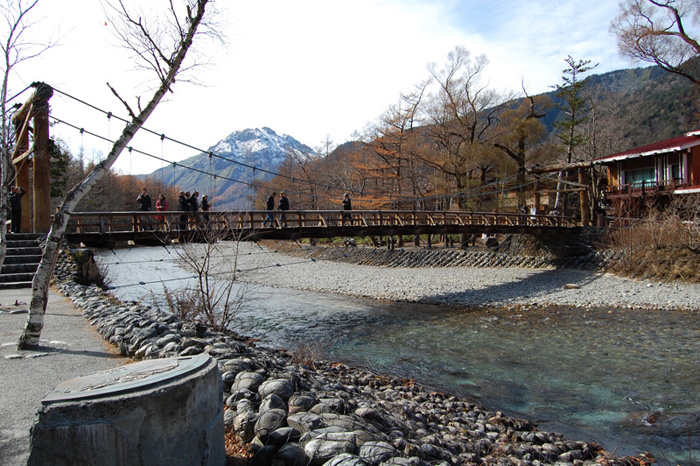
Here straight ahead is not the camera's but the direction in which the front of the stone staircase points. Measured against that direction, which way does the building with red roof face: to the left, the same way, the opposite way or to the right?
to the right

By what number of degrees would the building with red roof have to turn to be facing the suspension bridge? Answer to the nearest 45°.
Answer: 0° — it already faces it

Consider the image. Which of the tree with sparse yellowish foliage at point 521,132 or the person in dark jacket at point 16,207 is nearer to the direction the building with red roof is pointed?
the person in dark jacket

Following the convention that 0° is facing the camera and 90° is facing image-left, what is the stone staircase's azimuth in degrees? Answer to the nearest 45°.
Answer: approximately 0°

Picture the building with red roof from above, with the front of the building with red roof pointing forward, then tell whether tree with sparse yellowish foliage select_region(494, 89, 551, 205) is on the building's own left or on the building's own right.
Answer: on the building's own right

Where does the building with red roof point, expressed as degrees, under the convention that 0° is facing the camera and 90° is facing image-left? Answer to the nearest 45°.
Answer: approximately 45°

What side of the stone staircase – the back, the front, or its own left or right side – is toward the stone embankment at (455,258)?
left
